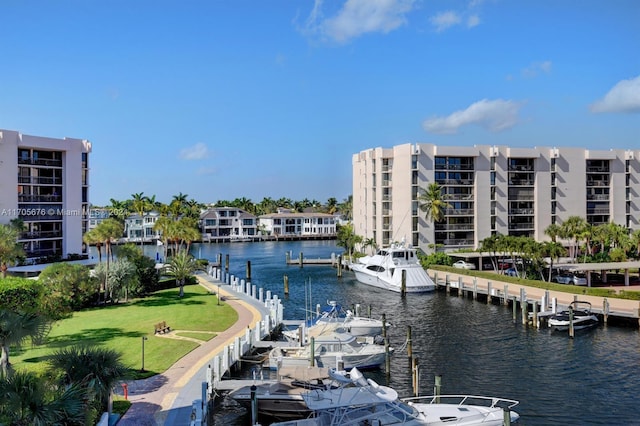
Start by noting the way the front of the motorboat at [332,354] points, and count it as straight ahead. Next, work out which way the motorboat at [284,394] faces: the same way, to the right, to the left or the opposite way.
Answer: the opposite way

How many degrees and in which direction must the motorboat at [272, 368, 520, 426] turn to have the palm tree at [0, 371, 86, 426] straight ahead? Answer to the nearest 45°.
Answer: approximately 135° to its right

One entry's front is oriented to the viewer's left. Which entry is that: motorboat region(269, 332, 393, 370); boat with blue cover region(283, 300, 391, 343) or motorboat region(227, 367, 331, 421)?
motorboat region(227, 367, 331, 421)

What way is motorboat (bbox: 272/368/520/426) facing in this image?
to the viewer's right

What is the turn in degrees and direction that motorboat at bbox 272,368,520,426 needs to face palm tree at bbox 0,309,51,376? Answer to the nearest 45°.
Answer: approximately 135° to its right

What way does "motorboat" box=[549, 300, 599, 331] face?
to the viewer's left

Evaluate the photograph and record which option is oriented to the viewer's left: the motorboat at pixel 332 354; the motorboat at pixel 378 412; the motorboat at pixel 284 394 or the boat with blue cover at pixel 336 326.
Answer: the motorboat at pixel 284 394

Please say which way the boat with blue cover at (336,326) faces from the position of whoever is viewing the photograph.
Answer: facing to the right of the viewer

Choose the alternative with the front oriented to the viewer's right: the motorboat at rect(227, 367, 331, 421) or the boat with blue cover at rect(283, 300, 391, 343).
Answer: the boat with blue cover

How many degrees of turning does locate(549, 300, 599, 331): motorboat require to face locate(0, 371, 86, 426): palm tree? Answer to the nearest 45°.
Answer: approximately 90° to its left

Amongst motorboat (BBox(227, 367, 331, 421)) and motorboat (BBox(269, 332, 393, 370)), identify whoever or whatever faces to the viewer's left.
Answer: motorboat (BBox(227, 367, 331, 421))

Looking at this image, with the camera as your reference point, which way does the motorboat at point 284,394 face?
facing to the left of the viewer

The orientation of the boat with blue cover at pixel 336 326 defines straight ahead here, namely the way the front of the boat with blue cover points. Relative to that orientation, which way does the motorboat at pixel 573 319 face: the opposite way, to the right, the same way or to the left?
the opposite way

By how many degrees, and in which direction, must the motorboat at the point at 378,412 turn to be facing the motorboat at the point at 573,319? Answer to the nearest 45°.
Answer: approximately 45° to its left

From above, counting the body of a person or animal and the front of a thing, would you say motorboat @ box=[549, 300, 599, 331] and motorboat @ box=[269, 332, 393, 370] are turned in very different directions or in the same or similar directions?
very different directions
